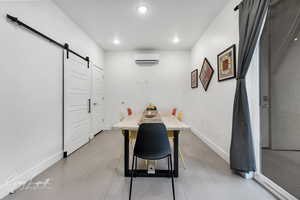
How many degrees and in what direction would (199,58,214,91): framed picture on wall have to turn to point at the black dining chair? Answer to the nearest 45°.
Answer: approximately 45° to its left

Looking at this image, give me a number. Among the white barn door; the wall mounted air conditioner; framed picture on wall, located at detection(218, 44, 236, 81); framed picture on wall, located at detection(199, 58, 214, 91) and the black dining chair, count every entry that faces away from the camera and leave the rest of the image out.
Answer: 1

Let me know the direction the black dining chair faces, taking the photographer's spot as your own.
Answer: facing away from the viewer

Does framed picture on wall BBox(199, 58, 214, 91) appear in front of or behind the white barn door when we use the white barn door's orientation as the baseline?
in front

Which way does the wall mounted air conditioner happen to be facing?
toward the camera

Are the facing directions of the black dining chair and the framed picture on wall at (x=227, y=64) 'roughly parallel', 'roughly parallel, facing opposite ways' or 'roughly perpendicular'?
roughly perpendicular

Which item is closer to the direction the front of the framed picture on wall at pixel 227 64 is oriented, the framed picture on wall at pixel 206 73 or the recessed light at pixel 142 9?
the recessed light

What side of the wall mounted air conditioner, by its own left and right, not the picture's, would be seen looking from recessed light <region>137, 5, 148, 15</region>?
front

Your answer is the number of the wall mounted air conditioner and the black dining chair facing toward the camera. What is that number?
1

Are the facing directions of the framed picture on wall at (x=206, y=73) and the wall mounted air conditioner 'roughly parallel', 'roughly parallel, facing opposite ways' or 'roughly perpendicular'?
roughly perpendicular

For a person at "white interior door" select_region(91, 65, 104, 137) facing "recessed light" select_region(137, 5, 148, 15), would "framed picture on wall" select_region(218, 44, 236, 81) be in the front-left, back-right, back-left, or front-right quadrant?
front-left

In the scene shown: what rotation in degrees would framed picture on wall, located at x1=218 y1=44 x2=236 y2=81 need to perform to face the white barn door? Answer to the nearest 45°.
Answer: approximately 45° to its right

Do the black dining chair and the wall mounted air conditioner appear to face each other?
yes

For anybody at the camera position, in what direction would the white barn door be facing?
facing the viewer and to the right of the viewer

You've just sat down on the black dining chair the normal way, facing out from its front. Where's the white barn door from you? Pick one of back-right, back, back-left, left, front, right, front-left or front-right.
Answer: front-left

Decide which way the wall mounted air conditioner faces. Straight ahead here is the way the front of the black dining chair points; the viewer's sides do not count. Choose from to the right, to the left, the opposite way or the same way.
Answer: the opposite way

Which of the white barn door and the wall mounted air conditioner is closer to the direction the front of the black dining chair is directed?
the wall mounted air conditioner

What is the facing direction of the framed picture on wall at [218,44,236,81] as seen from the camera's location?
facing the viewer and to the left of the viewer
